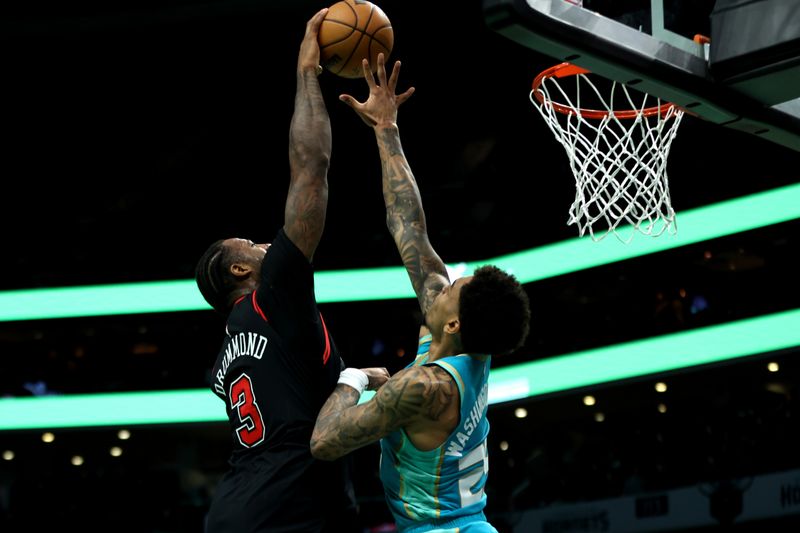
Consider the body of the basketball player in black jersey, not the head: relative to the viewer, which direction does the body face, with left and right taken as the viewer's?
facing away from the viewer and to the right of the viewer
